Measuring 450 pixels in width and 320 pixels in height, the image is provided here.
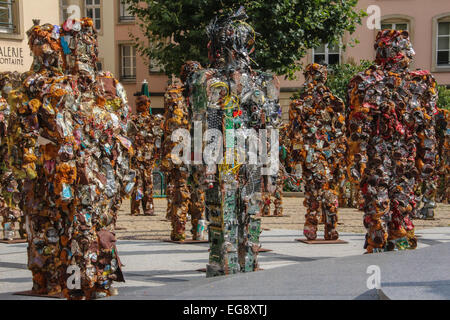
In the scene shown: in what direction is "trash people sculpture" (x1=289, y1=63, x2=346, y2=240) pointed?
toward the camera

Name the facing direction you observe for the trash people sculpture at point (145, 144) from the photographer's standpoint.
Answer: facing the viewer

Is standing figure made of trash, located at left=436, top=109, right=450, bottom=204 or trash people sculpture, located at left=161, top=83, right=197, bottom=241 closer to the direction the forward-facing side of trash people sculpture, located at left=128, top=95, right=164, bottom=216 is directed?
the trash people sculpture

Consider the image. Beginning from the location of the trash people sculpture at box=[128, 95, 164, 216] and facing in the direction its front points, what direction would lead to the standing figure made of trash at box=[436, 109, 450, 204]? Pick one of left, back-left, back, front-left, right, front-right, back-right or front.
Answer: left

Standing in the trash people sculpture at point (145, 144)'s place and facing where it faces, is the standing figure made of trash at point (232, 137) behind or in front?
in front

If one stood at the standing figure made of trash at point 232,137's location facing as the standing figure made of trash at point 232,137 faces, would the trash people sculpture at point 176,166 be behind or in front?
behind

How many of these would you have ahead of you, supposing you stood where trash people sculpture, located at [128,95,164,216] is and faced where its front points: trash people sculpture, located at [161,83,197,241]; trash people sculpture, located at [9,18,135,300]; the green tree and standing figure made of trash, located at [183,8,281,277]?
3

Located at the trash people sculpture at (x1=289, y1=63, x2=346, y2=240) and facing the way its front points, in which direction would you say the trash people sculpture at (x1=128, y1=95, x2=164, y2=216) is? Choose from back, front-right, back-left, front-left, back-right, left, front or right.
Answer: back-right

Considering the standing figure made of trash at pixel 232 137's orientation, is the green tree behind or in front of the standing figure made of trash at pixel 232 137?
behind

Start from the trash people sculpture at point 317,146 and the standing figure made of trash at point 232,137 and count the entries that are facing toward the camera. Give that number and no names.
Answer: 2

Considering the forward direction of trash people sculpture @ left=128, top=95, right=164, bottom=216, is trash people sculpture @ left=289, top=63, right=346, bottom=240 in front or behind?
in front

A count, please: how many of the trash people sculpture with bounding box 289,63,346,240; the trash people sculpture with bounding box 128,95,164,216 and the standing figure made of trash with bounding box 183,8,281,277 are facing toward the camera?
3

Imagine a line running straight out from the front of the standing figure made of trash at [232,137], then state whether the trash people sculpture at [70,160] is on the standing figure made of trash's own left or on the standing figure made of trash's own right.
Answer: on the standing figure made of trash's own right

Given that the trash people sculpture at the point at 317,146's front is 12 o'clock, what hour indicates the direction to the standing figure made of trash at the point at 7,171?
The standing figure made of trash is roughly at 3 o'clock from the trash people sculpture.

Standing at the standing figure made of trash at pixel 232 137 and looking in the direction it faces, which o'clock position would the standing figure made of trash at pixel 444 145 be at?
the standing figure made of trash at pixel 444 145 is roughly at 7 o'clock from the standing figure made of trash at pixel 232 137.
